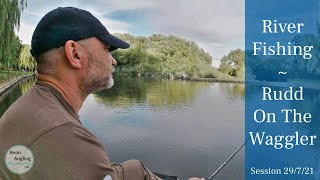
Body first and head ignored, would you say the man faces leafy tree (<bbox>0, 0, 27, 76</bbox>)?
no

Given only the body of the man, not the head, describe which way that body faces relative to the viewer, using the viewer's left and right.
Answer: facing away from the viewer and to the right of the viewer
